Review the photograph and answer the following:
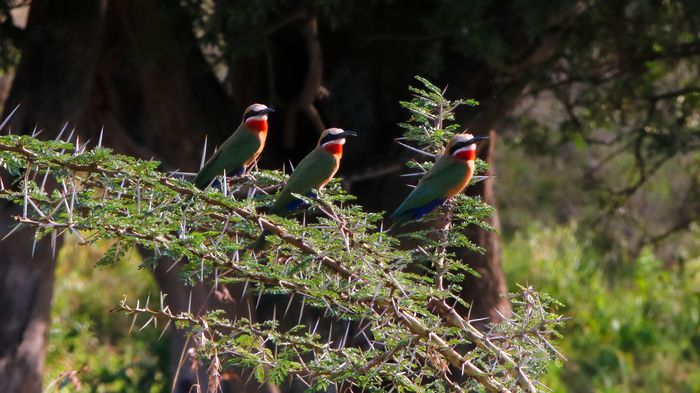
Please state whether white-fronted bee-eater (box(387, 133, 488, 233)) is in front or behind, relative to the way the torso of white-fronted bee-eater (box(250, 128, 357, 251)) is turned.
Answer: in front

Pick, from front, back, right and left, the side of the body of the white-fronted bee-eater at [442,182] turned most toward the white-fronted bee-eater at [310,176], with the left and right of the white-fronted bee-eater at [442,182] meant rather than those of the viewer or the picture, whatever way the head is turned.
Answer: back

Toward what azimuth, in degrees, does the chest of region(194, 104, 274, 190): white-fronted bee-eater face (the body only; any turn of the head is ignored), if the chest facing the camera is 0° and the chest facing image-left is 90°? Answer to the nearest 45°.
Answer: approximately 270°

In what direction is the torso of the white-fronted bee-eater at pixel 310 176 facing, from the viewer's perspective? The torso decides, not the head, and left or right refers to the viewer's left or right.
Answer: facing to the right of the viewer

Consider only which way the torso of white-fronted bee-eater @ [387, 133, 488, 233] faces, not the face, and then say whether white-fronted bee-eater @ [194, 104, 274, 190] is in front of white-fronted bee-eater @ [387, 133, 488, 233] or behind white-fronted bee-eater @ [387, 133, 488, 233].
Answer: behind

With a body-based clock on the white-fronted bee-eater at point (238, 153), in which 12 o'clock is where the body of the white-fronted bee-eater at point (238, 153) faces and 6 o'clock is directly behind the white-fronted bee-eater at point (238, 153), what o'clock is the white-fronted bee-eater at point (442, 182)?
the white-fronted bee-eater at point (442, 182) is roughly at 1 o'clock from the white-fronted bee-eater at point (238, 153).

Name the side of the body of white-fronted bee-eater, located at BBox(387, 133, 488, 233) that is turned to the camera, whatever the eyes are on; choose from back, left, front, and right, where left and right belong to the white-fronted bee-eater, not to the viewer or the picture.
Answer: right

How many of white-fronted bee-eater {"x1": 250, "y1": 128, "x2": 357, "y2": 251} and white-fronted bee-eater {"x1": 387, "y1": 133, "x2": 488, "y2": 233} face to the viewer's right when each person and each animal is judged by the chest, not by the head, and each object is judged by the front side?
2
